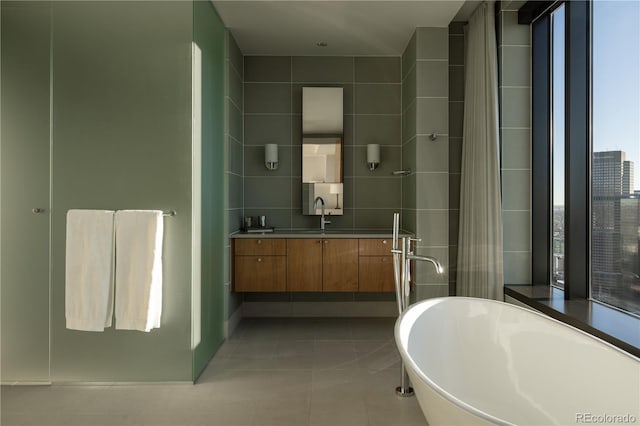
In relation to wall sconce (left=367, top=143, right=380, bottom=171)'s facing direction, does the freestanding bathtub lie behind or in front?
in front

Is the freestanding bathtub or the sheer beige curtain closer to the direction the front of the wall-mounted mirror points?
the freestanding bathtub

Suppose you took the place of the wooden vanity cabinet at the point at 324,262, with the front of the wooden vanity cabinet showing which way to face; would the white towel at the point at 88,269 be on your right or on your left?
on your right

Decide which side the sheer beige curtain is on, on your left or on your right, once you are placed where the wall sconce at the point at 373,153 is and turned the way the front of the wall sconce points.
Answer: on your left

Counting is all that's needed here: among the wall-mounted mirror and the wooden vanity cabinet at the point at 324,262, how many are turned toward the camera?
2
